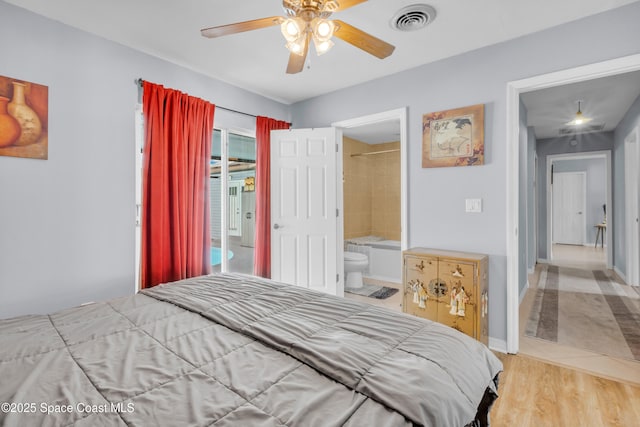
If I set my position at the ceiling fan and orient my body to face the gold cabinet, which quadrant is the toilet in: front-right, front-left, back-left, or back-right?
front-left

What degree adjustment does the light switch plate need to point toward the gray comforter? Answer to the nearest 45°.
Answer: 0° — it already faces it

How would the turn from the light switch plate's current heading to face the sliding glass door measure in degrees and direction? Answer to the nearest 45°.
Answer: approximately 90° to its right

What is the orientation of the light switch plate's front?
toward the camera

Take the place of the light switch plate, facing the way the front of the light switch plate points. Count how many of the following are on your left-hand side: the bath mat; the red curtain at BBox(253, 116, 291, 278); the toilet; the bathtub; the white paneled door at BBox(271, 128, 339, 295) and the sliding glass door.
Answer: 0

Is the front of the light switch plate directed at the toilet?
no

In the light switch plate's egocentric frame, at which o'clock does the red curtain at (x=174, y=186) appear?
The red curtain is roughly at 2 o'clock from the light switch plate.

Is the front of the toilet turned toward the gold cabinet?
no

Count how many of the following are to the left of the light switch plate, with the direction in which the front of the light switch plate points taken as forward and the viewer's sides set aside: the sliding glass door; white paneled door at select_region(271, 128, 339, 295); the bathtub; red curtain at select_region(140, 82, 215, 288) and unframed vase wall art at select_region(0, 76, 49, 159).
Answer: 0
